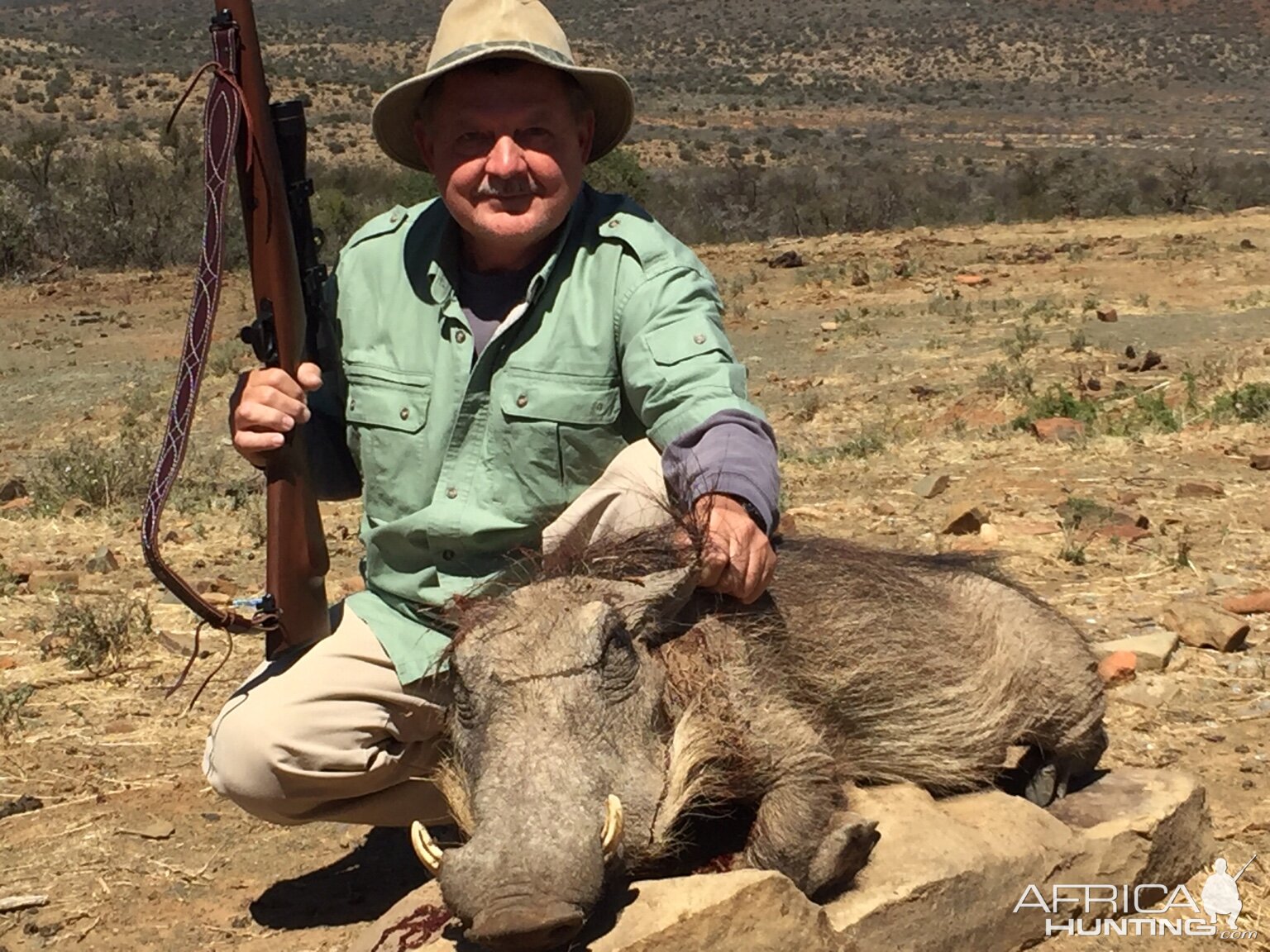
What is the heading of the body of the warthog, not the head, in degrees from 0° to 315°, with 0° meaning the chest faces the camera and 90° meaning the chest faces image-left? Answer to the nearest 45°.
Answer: approximately 45°

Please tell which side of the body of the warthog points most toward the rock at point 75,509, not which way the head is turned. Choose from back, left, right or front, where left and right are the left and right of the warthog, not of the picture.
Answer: right

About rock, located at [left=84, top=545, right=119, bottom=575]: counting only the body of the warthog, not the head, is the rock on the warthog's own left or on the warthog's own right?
on the warthog's own right

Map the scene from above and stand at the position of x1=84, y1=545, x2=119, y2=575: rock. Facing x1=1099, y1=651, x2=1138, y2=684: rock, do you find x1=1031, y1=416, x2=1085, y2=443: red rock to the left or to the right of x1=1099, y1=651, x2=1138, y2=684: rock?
left

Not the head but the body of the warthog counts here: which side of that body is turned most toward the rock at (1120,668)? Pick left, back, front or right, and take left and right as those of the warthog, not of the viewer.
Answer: back

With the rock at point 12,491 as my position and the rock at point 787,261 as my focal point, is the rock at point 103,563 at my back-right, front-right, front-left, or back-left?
back-right

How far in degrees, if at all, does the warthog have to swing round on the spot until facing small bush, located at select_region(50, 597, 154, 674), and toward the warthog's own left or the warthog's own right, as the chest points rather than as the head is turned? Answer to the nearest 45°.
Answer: approximately 90° to the warthog's own right

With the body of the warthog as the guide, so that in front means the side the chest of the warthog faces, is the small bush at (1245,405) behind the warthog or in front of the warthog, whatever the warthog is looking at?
behind

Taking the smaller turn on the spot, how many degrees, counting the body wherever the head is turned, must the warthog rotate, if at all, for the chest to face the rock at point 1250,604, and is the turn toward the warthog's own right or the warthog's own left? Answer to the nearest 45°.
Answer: approximately 180°

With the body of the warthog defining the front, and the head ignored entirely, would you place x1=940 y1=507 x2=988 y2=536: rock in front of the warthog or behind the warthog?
behind

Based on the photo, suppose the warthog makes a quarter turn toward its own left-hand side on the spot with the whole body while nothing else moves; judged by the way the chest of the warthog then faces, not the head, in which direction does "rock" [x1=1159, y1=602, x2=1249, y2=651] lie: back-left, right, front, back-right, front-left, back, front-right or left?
left

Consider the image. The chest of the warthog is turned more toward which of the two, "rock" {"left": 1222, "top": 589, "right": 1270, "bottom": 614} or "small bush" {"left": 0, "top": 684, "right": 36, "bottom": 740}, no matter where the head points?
the small bush

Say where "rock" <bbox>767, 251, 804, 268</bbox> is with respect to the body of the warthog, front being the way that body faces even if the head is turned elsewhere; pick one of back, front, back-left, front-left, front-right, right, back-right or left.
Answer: back-right
